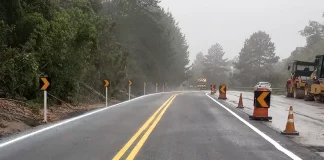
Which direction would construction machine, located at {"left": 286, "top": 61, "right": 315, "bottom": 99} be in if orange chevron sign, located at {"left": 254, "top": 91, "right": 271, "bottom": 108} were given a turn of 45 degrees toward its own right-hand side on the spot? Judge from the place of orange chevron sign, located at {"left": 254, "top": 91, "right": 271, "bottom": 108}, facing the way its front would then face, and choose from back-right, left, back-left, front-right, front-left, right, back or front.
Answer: back-right

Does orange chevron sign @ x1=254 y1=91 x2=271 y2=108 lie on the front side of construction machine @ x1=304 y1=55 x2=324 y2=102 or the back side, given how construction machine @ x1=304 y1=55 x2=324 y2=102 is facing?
on the front side

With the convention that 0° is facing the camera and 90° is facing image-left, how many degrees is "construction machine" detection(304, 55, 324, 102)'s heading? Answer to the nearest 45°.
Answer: approximately 45°

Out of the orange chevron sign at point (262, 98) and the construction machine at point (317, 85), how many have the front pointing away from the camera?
0
